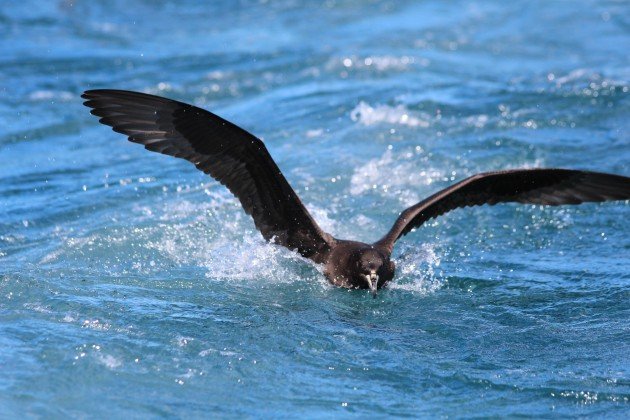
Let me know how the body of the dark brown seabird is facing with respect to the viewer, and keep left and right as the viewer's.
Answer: facing the viewer
